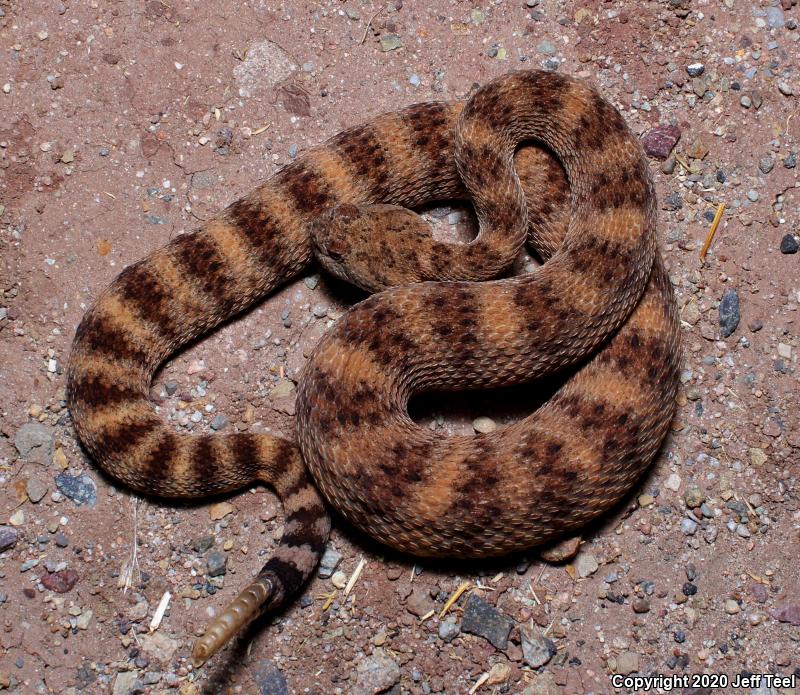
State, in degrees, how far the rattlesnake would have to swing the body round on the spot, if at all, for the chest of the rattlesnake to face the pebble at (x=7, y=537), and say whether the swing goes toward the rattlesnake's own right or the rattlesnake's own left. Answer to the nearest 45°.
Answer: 0° — it already faces it

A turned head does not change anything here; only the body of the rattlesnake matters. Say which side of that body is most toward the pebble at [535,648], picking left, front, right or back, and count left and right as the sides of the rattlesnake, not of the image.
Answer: left

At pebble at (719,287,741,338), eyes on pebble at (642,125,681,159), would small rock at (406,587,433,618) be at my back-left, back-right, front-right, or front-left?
back-left

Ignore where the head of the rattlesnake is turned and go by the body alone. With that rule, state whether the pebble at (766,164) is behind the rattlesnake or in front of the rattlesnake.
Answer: behind

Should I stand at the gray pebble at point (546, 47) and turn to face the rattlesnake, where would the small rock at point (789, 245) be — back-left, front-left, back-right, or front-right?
front-left

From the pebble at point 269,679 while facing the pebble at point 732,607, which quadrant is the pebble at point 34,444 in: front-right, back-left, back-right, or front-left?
back-left

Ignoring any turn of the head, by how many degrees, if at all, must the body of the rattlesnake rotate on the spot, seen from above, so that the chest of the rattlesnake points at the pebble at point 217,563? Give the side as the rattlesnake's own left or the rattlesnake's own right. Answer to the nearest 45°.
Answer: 0° — it already faces it

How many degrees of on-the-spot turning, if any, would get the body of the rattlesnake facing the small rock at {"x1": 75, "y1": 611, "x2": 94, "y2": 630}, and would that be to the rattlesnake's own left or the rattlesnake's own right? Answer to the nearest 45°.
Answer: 0° — it already faces it

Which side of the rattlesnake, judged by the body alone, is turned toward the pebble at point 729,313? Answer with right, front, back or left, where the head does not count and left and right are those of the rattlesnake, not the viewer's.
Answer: back

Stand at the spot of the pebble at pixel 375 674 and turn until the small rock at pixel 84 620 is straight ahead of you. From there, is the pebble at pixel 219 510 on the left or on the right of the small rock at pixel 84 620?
right

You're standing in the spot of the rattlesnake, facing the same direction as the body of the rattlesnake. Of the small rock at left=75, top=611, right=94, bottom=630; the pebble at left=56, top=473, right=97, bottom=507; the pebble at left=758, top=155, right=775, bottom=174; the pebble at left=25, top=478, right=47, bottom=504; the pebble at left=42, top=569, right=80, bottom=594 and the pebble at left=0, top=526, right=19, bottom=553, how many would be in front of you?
5

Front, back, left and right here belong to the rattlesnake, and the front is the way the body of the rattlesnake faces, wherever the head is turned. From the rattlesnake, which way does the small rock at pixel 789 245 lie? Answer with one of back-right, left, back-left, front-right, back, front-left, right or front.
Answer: back

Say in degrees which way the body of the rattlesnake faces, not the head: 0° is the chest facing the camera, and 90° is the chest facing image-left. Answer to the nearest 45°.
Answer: approximately 90°

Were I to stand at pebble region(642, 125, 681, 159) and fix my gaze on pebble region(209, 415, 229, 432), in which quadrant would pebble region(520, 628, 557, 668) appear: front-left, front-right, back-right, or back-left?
front-left

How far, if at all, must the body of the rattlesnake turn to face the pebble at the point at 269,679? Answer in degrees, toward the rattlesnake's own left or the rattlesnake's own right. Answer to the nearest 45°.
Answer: approximately 45° to the rattlesnake's own left
